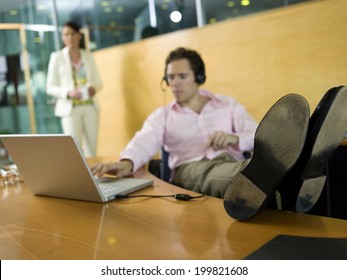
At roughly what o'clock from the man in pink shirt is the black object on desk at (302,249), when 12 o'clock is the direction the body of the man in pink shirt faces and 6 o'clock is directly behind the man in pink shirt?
The black object on desk is roughly at 12 o'clock from the man in pink shirt.

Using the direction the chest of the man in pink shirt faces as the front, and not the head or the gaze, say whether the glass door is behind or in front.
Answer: behind

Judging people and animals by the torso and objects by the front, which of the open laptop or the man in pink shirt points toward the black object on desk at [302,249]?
the man in pink shirt

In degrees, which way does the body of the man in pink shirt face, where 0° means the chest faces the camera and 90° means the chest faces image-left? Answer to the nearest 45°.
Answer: approximately 0°

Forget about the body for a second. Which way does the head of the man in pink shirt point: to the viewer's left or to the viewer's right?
to the viewer's left

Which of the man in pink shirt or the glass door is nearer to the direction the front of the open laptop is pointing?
the man in pink shirt

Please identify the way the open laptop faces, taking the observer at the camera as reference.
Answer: facing away from the viewer and to the right of the viewer

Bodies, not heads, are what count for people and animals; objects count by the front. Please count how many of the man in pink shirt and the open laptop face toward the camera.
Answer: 1

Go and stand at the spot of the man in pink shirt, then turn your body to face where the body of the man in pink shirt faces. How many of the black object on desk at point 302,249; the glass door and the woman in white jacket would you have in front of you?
1

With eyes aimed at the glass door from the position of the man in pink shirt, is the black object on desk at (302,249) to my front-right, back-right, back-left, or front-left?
back-left
